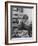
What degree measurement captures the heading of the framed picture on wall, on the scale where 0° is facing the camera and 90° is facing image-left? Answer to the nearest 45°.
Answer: approximately 315°
